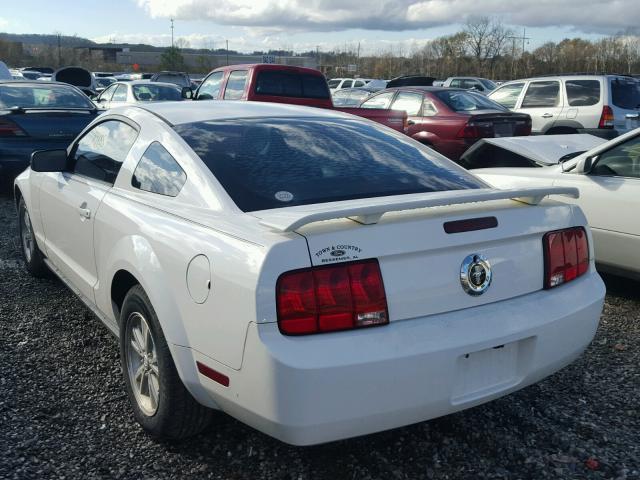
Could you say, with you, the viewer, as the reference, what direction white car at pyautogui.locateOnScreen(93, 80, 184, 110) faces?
facing away from the viewer and to the left of the viewer

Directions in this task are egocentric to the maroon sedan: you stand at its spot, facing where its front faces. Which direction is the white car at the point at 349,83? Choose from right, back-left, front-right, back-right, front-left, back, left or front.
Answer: front-right

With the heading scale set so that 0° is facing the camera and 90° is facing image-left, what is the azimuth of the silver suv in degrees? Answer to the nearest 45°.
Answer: approximately 135°

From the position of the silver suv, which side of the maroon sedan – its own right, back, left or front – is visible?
right

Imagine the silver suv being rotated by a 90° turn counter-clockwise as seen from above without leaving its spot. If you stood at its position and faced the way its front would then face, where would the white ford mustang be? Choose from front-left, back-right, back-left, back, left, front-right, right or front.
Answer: front-left

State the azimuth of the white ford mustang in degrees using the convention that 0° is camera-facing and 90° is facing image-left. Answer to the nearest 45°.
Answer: approximately 135°

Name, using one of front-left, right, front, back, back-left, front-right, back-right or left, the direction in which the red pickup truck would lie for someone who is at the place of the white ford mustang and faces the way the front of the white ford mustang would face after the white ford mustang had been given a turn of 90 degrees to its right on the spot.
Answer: front-left

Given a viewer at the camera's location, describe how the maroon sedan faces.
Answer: facing away from the viewer and to the left of the viewer
